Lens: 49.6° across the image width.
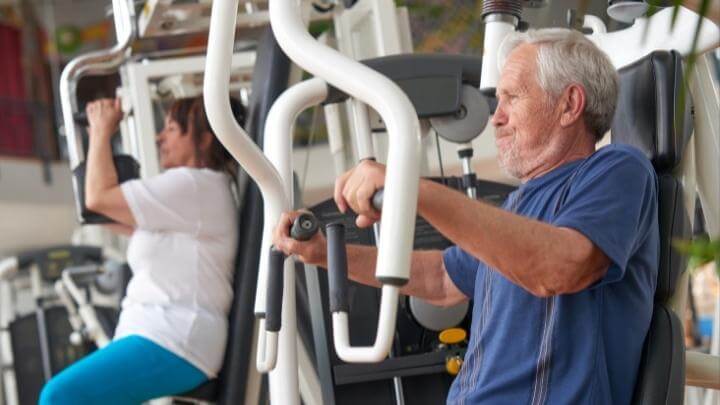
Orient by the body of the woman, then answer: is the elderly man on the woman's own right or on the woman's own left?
on the woman's own left

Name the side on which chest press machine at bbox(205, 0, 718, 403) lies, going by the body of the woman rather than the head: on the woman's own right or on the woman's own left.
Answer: on the woman's own left

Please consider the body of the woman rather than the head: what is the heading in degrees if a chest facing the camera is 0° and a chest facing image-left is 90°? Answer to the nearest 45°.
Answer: approximately 90°

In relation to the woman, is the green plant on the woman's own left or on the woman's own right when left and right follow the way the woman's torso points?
on the woman's own left

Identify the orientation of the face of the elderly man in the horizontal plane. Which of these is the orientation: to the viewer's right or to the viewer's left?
to the viewer's left
